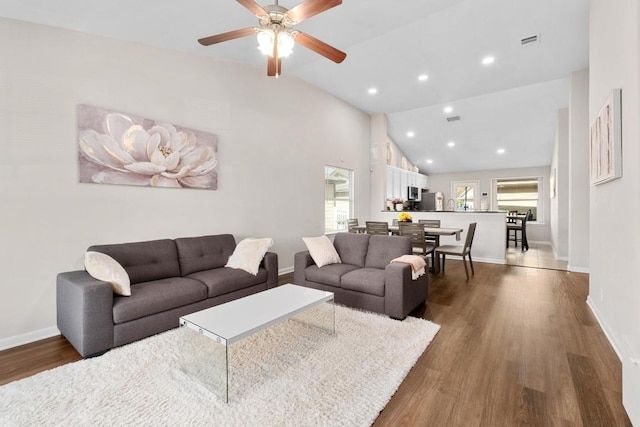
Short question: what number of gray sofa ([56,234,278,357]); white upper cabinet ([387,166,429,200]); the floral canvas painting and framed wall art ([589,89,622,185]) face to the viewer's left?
1

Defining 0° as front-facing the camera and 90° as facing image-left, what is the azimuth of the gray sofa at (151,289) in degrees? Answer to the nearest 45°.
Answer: approximately 315°

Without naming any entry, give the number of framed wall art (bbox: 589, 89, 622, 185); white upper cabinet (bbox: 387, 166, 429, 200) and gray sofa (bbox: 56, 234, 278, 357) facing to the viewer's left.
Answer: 1

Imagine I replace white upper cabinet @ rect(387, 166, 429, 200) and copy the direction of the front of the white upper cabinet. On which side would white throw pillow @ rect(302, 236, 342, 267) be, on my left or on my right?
on my right

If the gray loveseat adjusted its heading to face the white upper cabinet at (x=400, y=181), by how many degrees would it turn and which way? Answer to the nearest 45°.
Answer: approximately 135° to its right

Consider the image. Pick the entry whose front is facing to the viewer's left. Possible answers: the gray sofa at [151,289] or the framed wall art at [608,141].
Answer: the framed wall art

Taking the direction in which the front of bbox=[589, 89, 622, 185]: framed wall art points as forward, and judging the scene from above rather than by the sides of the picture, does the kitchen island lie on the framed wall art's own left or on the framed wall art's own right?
on the framed wall art's own right

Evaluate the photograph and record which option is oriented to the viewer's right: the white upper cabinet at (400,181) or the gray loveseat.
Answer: the white upper cabinet

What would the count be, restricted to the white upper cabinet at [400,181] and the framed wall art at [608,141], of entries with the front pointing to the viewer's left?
1

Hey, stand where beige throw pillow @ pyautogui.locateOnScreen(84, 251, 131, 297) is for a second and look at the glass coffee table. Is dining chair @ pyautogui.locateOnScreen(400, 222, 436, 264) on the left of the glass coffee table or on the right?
left

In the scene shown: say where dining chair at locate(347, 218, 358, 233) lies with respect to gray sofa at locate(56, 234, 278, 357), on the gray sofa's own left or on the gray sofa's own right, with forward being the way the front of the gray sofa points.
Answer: on the gray sofa's own left

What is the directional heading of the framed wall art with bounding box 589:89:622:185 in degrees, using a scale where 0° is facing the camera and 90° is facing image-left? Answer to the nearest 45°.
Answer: approximately 90°

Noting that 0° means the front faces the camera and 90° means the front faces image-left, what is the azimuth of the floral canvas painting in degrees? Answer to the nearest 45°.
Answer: approximately 315°
